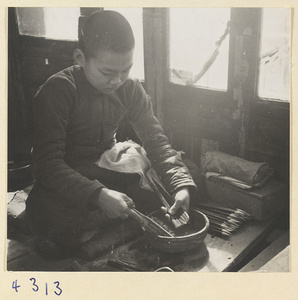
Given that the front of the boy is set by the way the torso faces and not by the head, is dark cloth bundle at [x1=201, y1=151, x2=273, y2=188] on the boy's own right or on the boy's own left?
on the boy's own left

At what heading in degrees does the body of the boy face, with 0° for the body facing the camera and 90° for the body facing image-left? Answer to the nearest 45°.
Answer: approximately 315°
